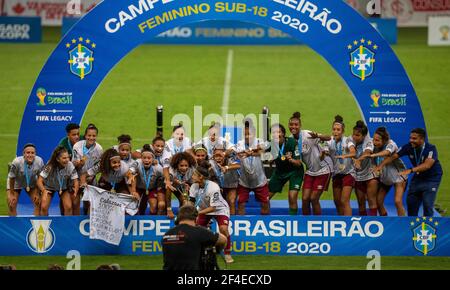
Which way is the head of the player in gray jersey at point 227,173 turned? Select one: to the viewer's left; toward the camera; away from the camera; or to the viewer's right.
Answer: toward the camera

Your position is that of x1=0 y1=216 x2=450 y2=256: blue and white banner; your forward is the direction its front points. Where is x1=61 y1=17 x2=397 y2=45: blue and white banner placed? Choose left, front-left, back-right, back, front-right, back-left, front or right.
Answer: back

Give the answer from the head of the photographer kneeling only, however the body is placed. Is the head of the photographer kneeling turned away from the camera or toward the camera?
away from the camera

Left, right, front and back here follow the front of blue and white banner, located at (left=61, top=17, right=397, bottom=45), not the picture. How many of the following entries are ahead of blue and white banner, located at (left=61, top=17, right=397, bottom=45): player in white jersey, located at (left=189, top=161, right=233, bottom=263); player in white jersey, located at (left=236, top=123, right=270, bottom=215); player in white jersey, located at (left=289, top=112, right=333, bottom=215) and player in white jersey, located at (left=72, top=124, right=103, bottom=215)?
4

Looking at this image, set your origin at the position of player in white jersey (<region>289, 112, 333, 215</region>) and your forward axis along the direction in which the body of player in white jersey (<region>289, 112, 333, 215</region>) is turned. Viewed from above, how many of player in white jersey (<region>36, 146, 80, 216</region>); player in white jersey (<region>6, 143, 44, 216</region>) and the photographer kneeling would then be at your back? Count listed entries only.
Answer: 0

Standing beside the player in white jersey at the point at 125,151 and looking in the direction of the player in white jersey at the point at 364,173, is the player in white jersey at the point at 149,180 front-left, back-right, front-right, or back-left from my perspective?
front-right

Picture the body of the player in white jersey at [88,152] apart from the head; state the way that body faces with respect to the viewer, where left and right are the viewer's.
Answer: facing the viewer

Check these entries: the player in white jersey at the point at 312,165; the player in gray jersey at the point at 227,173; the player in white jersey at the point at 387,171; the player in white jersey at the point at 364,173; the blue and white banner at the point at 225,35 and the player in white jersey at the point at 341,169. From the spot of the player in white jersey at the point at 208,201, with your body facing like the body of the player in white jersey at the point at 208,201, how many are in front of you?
0

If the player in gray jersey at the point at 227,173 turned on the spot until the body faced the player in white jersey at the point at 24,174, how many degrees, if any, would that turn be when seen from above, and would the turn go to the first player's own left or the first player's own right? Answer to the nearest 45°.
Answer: approximately 45° to the first player's own right

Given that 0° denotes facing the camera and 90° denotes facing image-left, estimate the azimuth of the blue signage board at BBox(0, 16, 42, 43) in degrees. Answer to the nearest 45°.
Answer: approximately 0°

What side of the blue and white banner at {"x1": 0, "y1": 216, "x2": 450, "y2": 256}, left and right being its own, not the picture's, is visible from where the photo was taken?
front

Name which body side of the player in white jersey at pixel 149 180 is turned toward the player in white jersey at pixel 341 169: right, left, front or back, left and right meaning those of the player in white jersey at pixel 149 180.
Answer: left

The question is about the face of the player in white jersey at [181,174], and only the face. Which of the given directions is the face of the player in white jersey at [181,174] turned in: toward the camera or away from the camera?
toward the camera

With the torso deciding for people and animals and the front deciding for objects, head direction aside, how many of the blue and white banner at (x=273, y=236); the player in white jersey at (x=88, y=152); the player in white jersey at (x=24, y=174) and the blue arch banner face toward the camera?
4

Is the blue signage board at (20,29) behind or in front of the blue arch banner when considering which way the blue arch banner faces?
behind

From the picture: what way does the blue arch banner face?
toward the camera
